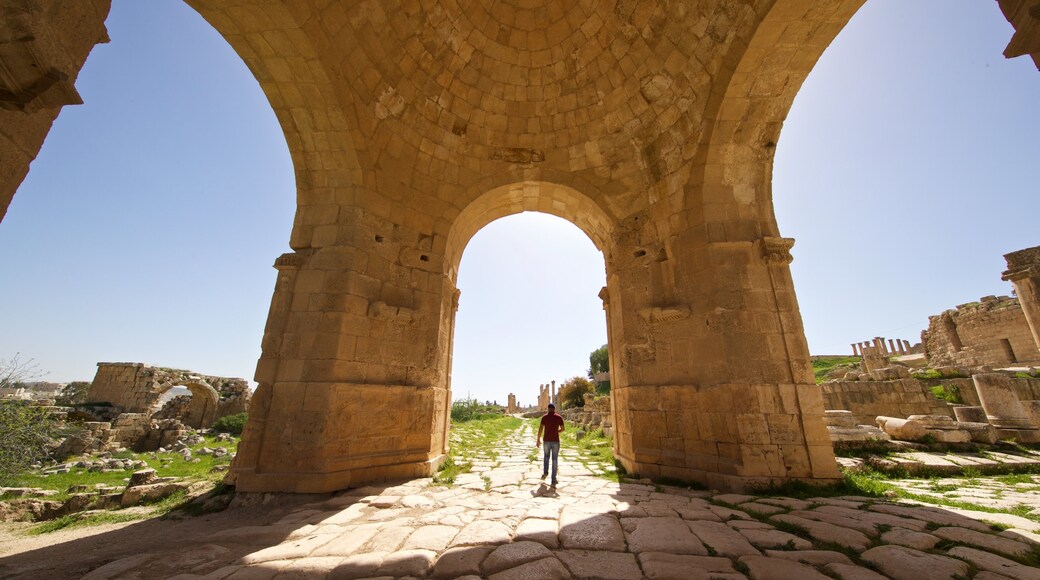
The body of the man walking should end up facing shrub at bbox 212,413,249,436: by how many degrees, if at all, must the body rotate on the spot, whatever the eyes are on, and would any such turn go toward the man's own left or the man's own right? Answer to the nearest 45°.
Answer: approximately 45° to the man's own left

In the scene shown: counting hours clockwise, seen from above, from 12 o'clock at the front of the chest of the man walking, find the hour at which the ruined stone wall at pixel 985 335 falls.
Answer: The ruined stone wall is roughly at 2 o'clock from the man walking.

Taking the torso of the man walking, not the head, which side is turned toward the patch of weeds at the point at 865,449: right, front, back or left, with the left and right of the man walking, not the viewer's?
right

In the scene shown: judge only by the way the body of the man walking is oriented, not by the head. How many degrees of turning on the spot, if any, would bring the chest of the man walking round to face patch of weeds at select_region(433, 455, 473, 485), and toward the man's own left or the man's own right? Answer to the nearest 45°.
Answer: approximately 90° to the man's own left

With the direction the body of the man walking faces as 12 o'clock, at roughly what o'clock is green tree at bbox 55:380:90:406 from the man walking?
The green tree is roughly at 10 o'clock from the man walking.

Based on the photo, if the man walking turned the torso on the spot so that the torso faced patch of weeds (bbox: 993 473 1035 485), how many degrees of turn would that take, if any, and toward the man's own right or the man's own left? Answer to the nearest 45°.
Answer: approximately 90° to the man's own right

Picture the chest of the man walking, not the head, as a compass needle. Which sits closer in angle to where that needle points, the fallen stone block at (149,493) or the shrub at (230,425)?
the shrub

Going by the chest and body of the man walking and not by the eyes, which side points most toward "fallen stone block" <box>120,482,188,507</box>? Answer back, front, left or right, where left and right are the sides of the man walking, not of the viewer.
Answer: left

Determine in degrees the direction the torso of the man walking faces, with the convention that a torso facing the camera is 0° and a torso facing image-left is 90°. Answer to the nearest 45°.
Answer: approximately 180°

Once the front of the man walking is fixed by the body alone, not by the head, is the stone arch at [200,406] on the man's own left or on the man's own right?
on the man's own left

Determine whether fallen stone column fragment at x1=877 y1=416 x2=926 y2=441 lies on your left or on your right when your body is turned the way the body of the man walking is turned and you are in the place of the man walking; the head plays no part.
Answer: on your right

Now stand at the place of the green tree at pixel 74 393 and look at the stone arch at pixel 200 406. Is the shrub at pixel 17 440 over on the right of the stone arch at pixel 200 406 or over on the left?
right
